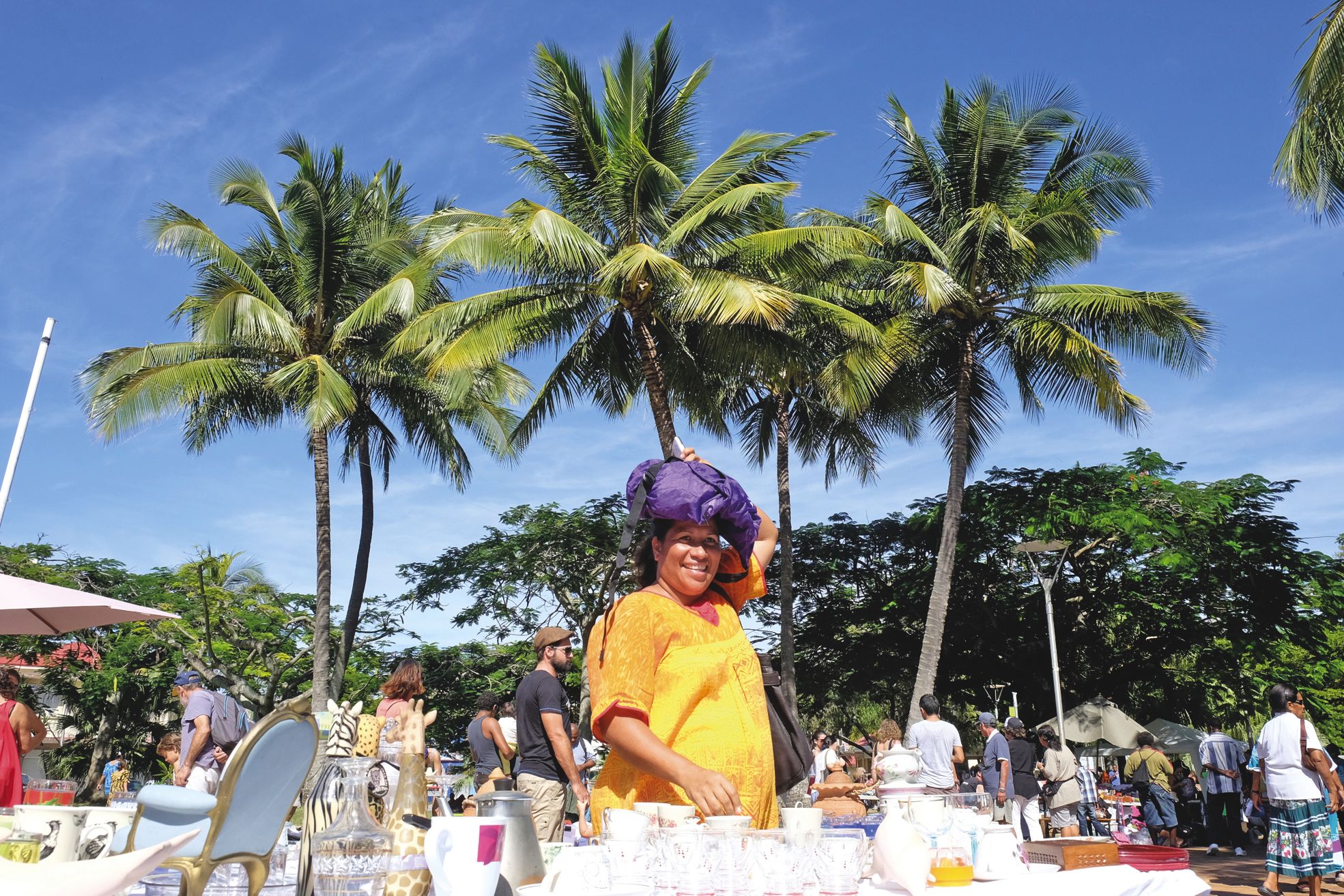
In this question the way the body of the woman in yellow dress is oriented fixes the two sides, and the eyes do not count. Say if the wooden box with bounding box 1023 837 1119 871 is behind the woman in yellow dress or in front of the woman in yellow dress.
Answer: in front

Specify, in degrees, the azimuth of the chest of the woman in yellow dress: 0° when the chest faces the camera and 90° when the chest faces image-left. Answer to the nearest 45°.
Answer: approximately 315°

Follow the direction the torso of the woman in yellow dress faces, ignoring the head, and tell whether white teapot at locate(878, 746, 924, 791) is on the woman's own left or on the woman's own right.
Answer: on the woman's own left

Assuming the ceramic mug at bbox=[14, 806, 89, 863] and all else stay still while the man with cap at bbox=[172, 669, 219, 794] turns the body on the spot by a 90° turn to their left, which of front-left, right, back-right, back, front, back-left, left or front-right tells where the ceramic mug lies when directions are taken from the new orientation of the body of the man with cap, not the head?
front

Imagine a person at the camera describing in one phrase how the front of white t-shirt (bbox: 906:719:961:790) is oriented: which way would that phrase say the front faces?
away from the camera

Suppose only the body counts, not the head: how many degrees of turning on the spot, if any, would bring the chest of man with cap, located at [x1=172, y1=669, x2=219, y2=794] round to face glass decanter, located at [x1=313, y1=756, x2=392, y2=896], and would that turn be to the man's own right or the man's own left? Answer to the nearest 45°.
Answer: approximately 90° to the man's own left

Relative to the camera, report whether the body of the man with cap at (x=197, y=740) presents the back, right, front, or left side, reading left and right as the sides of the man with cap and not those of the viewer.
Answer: left

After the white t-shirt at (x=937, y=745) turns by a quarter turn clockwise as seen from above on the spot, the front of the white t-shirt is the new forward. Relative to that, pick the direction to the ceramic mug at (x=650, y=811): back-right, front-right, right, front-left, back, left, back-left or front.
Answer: right

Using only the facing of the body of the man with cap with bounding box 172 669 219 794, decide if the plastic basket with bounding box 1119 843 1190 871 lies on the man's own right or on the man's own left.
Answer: on the man's own left
